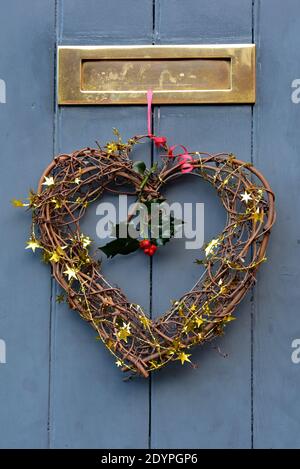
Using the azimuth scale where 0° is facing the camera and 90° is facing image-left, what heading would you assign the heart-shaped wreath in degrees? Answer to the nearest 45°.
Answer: approximately 0°
